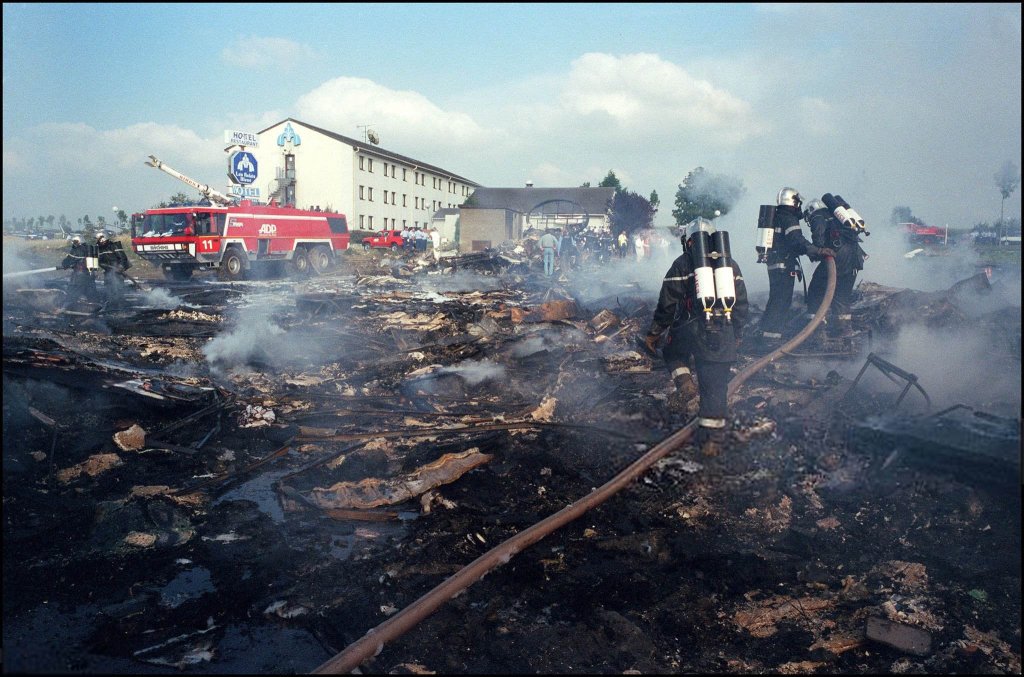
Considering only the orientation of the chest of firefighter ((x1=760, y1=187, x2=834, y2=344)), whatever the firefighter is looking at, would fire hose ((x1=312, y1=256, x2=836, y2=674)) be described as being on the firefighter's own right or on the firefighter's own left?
on the firefighter's own right

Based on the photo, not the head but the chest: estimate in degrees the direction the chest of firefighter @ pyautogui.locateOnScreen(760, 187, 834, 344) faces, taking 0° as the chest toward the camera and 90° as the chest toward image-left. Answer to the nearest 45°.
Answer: approximately 270°

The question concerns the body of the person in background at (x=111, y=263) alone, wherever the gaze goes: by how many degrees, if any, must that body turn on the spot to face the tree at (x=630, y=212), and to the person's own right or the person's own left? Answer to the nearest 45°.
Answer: approximately 135° to the person's own right

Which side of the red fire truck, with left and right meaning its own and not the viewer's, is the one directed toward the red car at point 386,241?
back

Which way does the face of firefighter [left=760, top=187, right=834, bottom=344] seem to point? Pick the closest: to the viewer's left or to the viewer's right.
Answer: to the viewer's right

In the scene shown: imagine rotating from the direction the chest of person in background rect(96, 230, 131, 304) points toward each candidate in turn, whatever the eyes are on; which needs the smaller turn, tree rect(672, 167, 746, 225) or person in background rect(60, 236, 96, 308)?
the person in background

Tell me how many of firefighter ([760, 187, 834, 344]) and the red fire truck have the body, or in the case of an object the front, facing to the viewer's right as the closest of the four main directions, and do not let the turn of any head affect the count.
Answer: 1

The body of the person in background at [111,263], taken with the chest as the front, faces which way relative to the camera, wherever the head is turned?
to the viewer's left

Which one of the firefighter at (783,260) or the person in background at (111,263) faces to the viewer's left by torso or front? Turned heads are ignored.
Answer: the person in background

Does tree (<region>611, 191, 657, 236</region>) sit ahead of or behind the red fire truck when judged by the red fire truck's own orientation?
behind
